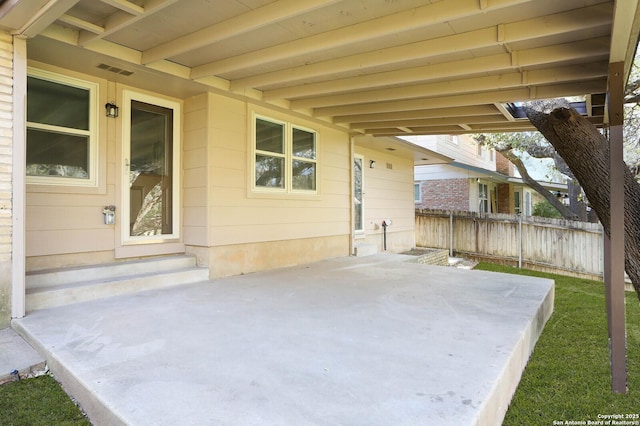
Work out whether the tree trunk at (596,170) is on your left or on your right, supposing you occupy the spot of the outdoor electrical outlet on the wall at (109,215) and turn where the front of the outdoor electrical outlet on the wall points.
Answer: on your left

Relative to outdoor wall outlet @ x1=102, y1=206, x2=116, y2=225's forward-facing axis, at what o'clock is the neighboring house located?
The neighboring house is roughly at 8 o'clock from the outdoor wall outlet.

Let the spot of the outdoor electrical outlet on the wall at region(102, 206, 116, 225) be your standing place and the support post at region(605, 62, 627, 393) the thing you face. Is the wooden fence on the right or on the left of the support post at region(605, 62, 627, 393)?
left

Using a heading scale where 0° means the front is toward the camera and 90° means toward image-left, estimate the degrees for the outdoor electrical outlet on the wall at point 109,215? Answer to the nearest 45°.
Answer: approximately 0°
